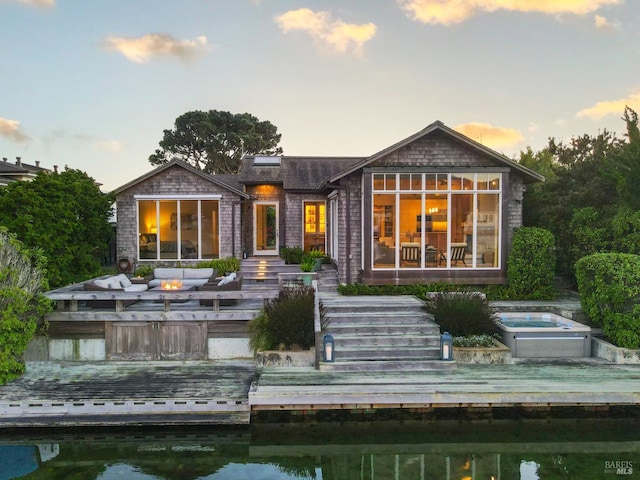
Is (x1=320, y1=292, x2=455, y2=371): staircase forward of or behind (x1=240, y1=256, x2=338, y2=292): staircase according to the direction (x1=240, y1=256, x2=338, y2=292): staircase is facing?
forward

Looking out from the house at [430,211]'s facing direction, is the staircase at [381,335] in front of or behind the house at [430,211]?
in front

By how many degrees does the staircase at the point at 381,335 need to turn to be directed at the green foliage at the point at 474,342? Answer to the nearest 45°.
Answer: approximately 90° to its left

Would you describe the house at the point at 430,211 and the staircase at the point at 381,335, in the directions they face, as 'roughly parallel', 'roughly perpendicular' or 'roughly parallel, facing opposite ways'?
roughly parallel

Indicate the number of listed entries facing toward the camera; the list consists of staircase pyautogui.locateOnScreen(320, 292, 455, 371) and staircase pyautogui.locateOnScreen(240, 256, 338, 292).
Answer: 2

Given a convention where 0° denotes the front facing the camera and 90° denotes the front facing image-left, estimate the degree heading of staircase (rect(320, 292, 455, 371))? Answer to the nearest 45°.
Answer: approximately 0°

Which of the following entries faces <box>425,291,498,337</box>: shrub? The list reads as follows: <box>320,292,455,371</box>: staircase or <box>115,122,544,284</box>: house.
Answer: the house

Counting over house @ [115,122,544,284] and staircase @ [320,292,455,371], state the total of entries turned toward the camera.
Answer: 2

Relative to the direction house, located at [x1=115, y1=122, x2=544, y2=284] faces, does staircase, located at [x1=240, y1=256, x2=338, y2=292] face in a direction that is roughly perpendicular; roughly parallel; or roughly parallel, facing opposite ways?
roughly parallel

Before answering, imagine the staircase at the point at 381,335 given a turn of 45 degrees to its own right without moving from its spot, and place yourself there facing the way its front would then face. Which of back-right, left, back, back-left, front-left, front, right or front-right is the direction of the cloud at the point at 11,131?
right

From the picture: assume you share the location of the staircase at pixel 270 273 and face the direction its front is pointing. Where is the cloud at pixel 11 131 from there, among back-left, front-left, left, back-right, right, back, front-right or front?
back-right

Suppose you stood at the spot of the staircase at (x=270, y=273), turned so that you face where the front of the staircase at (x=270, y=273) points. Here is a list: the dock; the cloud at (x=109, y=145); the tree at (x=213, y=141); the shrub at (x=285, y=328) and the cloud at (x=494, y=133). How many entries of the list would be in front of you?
2

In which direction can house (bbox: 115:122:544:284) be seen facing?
toward the camera
